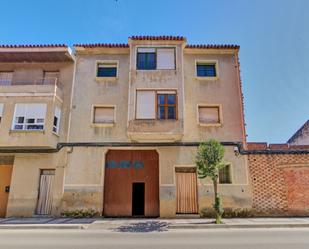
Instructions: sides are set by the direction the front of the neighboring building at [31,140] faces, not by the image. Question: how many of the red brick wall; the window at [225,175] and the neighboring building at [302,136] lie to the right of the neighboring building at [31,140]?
0

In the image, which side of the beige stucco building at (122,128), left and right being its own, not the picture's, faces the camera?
front

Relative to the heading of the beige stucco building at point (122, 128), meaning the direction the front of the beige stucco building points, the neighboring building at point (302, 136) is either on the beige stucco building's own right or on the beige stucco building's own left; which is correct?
on the beige stucco building's own left

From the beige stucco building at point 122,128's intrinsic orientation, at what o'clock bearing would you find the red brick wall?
The red brick wall is roughly at 9 o'clock from the beige stucco building.

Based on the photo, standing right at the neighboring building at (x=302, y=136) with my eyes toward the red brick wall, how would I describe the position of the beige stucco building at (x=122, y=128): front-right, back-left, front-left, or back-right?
front-right

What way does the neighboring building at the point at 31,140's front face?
toward the camera

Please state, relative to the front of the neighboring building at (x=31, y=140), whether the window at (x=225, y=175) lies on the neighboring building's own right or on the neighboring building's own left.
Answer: on the neighboring building's own left
